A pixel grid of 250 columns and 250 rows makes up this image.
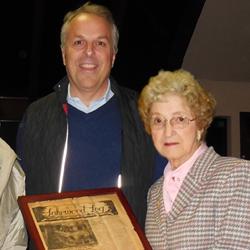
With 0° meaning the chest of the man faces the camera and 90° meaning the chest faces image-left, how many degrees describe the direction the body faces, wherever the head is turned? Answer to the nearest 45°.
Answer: approximately 0°

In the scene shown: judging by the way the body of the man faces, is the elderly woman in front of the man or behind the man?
in front

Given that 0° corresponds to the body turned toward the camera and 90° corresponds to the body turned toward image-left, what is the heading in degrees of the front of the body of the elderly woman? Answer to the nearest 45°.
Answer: approximately 45°

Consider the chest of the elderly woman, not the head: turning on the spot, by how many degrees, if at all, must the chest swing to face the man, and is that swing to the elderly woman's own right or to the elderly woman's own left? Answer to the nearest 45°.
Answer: approximately 90° to the elderly woman's own right
